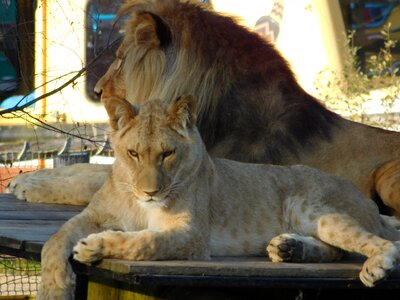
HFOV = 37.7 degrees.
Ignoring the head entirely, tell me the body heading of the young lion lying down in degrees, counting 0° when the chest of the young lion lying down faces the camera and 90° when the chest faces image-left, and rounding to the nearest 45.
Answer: approximately 45°

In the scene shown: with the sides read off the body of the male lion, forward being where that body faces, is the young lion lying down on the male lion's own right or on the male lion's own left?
on the male lion's own left

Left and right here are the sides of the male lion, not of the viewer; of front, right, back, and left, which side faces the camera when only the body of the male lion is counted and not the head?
left
